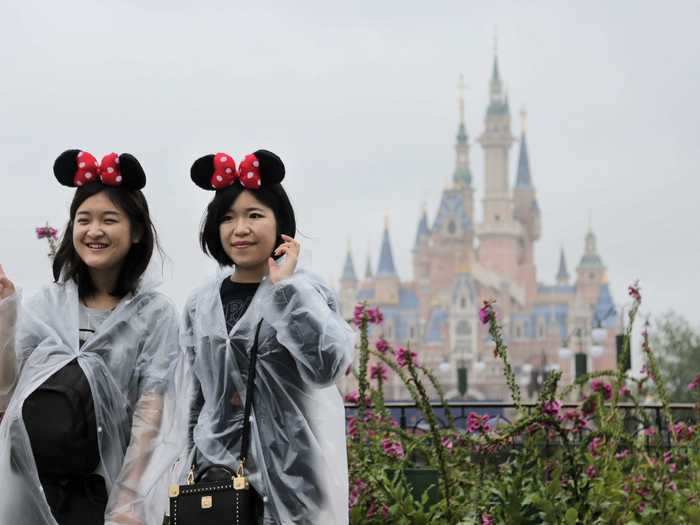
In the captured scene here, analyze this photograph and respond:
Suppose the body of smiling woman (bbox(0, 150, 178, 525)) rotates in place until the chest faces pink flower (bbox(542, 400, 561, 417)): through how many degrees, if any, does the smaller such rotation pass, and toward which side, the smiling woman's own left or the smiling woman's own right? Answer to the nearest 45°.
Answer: approximately 180°

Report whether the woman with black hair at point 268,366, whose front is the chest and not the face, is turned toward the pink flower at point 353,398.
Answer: no

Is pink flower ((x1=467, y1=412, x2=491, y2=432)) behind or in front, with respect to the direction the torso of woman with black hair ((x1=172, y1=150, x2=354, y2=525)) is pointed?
behind

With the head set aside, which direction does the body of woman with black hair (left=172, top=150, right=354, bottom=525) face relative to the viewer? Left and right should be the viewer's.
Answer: facing the viewer and to the left of the viewer

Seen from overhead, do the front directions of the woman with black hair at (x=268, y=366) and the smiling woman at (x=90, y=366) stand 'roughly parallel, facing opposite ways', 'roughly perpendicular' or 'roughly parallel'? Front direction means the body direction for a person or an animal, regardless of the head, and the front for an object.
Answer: roughly parallel

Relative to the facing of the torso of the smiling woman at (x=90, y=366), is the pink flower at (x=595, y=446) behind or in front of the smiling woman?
behind

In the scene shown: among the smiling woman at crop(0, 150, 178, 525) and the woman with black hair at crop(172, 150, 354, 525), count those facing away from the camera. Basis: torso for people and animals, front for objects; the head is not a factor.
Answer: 0

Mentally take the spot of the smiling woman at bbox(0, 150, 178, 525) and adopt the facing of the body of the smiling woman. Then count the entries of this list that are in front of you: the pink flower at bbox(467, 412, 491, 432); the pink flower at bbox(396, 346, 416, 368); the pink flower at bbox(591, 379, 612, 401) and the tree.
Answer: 0

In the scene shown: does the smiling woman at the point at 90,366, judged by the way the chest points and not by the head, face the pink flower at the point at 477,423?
no
